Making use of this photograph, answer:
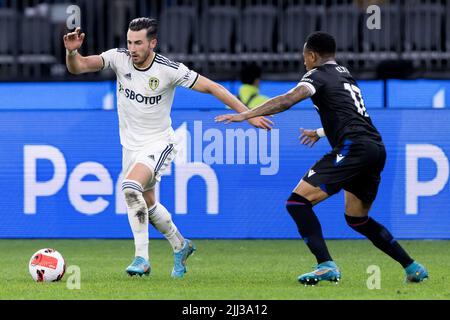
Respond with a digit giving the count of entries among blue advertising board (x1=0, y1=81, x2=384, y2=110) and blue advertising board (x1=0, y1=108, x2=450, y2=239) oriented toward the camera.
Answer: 2

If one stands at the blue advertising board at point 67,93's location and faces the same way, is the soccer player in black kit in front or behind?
in front

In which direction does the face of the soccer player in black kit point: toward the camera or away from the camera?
away from the camera

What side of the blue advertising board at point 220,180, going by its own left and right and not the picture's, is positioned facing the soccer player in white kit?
front

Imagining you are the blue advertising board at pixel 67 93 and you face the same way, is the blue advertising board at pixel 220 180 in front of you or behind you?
in front

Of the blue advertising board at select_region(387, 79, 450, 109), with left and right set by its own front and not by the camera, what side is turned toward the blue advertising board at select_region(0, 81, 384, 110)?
right

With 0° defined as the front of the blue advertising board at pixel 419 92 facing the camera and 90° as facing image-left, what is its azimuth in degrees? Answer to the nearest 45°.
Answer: approximately 0°

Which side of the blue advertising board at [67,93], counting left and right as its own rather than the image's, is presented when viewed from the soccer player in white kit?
front

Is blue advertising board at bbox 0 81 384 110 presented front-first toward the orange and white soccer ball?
yes

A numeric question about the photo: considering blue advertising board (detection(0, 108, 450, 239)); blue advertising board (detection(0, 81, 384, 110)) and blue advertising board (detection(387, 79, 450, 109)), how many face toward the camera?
3

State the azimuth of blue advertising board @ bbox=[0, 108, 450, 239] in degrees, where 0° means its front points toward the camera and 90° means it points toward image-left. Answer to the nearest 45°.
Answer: approximately 0°
